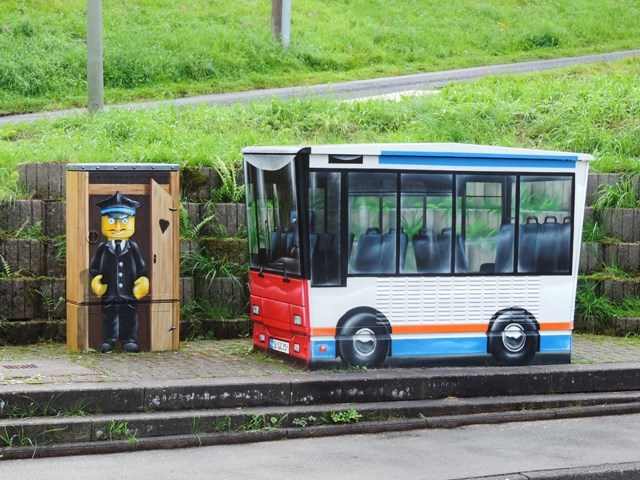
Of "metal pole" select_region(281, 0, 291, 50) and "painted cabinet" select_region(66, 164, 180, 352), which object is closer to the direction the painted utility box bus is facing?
the painted cabinet

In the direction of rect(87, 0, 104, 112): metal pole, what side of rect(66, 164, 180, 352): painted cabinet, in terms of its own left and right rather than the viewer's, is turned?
back

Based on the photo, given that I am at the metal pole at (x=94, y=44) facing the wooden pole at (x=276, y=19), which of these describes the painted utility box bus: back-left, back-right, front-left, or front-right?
back-right

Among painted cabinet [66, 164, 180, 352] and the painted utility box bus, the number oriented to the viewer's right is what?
0

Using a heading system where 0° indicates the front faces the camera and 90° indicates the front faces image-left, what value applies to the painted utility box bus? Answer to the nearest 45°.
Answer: approximately 45°

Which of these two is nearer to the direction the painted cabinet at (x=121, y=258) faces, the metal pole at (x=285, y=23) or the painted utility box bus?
the painted utility box bus

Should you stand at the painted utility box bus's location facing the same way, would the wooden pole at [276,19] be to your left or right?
on your right

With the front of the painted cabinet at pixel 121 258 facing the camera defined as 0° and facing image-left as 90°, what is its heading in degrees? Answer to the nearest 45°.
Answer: approximately 0°

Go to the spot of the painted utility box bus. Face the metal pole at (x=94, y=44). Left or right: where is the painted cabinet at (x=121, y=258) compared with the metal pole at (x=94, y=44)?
left

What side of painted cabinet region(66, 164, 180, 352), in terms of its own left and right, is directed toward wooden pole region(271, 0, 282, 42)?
back

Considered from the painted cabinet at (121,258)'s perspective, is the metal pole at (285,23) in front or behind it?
behind

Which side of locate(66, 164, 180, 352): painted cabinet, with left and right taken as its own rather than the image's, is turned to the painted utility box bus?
left

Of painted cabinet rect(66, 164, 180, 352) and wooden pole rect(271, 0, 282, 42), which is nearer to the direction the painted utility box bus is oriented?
the painted cabinet
